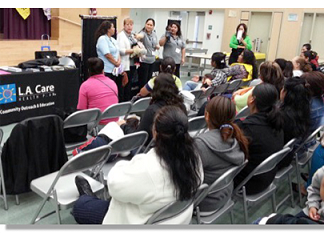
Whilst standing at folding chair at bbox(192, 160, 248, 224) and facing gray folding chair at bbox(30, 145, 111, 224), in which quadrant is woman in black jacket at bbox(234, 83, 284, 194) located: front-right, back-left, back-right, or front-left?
back-right

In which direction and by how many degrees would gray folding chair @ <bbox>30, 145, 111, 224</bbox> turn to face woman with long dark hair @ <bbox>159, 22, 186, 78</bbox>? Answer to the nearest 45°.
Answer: approximately 90° to its right

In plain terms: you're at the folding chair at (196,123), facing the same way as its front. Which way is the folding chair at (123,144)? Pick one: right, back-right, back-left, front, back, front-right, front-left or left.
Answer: left

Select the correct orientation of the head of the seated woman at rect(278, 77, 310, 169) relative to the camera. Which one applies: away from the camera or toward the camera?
away from the camera

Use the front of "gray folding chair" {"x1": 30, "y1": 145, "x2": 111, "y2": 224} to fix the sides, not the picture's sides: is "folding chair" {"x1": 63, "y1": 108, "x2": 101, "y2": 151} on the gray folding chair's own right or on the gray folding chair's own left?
on the gray folding chair's own right

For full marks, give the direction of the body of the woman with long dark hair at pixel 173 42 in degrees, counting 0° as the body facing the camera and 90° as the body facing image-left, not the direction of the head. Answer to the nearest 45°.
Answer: approximately 0°

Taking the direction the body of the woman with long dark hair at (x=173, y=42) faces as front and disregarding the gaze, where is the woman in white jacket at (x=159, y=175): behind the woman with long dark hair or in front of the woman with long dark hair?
in front

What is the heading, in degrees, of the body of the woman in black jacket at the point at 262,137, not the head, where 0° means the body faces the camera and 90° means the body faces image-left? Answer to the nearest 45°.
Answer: approximately 135°

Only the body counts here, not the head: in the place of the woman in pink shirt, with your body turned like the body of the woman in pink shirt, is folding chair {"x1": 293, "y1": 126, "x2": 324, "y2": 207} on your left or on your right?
on your right

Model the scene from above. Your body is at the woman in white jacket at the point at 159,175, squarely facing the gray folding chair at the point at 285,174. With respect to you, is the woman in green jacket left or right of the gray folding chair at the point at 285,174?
left

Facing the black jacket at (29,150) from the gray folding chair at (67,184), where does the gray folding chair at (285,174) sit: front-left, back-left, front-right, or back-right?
back-right

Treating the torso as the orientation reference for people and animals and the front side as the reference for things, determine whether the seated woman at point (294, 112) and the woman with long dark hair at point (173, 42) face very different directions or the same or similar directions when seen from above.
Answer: very different directions
